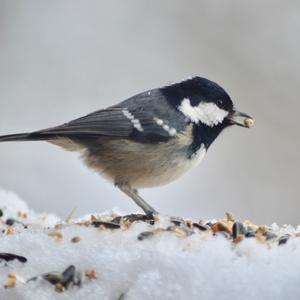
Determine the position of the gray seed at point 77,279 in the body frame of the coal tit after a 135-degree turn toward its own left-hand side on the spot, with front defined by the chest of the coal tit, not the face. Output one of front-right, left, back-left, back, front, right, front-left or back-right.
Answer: back-left

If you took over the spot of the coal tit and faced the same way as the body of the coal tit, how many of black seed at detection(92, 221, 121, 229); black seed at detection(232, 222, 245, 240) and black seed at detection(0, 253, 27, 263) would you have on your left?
0

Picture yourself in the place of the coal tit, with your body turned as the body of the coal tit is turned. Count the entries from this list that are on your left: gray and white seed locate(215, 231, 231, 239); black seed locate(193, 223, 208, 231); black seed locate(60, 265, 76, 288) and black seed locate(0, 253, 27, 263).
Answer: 0

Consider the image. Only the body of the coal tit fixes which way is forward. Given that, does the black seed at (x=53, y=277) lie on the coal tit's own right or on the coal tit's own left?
on the coal tit's own right

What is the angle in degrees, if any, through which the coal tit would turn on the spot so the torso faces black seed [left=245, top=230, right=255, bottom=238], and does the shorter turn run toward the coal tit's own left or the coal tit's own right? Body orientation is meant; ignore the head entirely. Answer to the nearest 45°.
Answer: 0° — it already faces it

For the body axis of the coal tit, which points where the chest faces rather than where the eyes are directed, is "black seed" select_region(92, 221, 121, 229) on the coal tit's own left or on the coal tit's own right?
on the coal tit's own right

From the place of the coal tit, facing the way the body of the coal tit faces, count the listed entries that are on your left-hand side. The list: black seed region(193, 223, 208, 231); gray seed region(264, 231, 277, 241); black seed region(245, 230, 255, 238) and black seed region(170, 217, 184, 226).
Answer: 0

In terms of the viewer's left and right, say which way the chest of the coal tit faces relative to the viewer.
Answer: facing to the right of the viewer

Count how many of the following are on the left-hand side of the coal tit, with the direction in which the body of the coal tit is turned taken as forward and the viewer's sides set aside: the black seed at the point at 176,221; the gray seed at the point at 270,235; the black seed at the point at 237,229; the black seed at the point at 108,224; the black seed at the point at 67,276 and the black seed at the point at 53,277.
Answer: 0

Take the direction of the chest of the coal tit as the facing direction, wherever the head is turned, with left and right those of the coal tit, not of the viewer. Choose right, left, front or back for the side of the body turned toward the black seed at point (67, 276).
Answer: right

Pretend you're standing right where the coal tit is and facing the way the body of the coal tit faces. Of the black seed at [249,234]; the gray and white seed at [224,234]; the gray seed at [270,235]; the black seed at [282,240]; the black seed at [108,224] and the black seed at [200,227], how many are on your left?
0

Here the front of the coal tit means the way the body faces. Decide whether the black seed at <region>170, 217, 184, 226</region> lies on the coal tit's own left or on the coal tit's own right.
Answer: on the coal tit's own right
